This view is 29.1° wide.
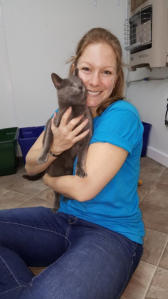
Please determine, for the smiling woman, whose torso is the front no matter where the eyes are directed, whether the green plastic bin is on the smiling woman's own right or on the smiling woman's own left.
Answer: on the smiling woman's own right

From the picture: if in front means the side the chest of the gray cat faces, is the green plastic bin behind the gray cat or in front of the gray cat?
behind

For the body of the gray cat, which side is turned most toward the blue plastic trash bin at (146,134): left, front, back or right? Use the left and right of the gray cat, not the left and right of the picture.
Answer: left

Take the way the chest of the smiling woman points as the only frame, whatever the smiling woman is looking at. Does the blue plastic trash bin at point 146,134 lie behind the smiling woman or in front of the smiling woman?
behind

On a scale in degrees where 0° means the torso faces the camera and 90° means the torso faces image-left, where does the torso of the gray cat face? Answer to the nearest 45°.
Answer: approximately 315°
